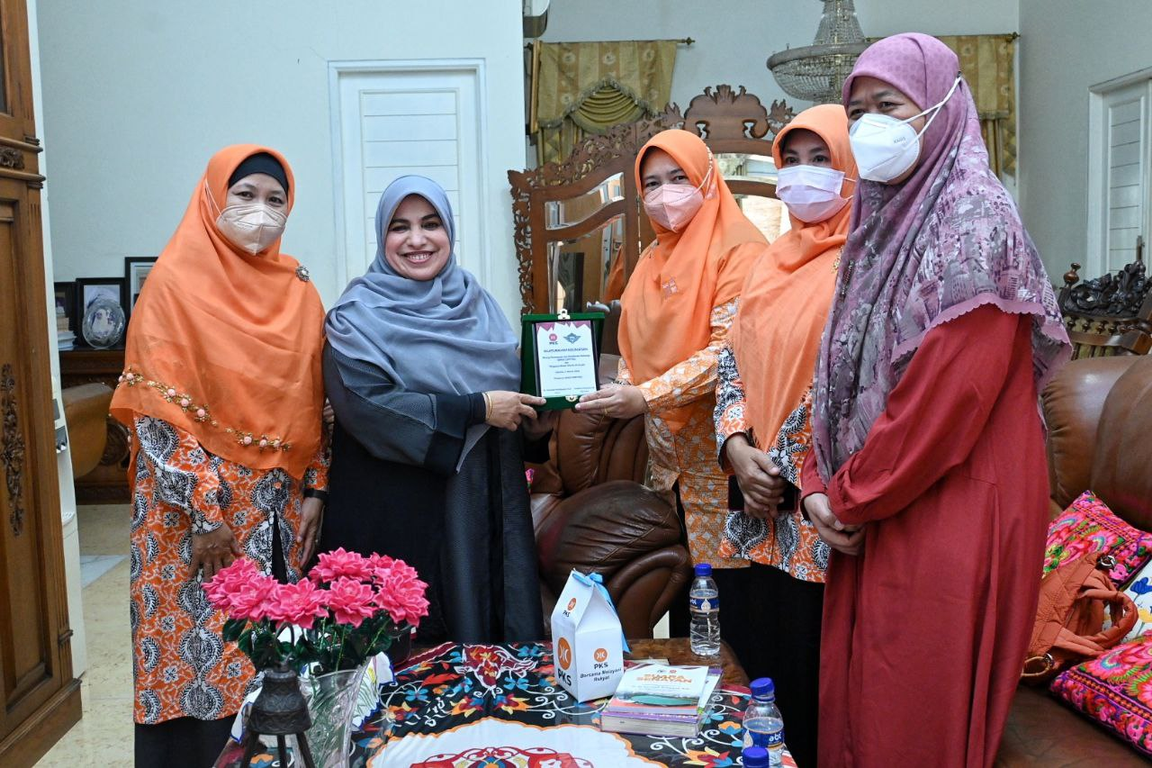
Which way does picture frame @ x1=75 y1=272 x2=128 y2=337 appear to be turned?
toward the camera

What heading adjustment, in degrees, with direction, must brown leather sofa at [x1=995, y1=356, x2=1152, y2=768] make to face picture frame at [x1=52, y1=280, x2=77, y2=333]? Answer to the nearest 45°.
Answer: approximately 45° to its right

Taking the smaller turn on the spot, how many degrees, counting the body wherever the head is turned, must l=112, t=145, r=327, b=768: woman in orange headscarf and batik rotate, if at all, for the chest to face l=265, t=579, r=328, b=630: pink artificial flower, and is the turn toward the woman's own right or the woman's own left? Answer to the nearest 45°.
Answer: approximately 45° to the woman's own right

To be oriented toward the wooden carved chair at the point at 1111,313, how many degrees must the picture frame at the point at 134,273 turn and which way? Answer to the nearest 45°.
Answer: approximately 45° to its left

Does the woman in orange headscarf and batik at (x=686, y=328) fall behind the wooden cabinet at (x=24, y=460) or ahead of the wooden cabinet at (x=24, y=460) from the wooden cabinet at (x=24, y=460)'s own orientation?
ahead

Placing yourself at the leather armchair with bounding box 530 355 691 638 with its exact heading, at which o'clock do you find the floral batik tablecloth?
The floral batik tablecloth is roughly at 11 o'clock from the leather armchair.

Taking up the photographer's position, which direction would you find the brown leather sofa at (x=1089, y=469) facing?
facing the viewer and to the left of the viewer

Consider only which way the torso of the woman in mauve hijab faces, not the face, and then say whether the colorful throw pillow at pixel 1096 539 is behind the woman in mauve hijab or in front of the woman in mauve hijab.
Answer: behind

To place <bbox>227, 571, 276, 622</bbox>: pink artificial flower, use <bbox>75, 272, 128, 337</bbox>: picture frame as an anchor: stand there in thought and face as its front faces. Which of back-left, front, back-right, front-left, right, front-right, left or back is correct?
front

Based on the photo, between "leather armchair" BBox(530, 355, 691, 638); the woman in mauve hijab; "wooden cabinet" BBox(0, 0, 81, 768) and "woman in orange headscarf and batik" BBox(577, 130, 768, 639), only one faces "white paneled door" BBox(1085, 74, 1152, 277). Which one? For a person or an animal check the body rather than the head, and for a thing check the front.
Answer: the wooden cabinet

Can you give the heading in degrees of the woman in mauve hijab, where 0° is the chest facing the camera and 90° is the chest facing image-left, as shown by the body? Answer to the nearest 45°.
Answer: approximately 45°
